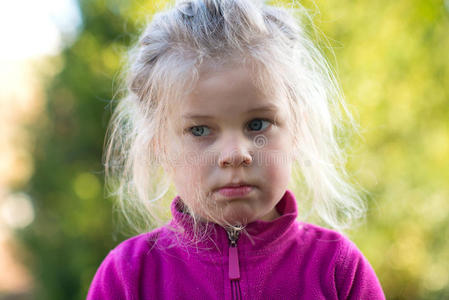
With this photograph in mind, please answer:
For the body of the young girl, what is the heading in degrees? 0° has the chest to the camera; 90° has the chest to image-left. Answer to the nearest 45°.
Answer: approximately 0°
